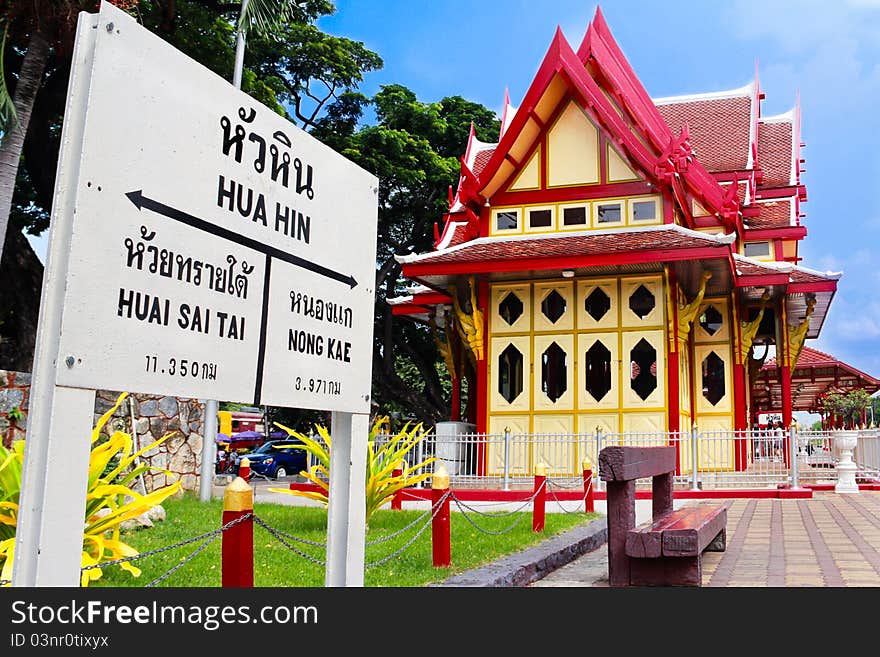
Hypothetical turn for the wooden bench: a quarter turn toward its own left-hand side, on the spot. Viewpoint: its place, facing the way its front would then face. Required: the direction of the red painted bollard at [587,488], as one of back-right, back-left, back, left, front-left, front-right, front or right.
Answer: front-left

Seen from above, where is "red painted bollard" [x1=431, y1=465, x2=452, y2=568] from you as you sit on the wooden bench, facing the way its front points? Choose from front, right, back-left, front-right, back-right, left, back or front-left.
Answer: back-right

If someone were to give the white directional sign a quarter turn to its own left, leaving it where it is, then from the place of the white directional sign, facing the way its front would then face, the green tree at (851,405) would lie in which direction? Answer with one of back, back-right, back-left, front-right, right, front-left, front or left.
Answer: front

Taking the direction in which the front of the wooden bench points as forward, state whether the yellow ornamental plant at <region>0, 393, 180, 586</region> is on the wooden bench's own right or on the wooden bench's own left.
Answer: on the wooden bench's own right

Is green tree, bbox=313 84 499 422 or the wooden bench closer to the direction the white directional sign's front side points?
the wooden bench

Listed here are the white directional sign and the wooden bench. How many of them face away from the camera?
0

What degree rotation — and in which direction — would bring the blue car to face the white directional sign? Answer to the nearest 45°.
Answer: approximately 45° to its left

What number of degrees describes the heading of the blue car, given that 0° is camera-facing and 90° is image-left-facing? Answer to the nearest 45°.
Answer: approximately 45°

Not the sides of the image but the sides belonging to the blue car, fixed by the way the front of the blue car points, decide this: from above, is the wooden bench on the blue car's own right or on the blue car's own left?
on the blue car's own left

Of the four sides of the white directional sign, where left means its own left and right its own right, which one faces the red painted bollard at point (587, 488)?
left

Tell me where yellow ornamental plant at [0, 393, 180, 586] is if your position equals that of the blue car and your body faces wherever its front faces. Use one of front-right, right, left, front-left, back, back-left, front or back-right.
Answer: front-left

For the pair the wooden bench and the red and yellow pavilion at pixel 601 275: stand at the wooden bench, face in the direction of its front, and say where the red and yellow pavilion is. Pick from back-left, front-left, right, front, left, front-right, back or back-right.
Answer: back-left

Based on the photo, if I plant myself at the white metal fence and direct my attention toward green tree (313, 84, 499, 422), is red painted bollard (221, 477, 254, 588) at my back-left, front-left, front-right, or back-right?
back-left

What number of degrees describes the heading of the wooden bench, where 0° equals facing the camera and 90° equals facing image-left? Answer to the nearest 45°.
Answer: approximately 315°
